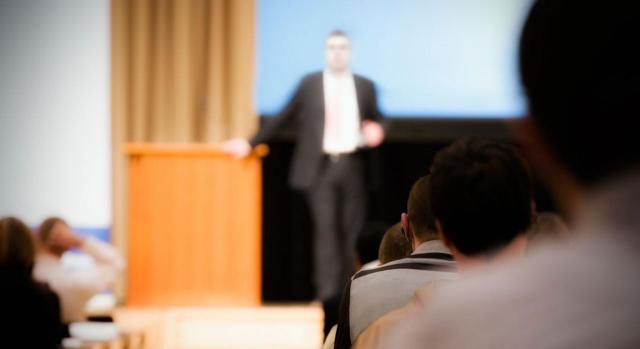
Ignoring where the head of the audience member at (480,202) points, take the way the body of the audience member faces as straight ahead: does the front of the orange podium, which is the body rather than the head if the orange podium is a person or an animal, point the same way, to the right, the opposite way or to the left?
the opposite way

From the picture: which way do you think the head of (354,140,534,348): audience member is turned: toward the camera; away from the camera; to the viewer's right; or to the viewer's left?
away from the camera

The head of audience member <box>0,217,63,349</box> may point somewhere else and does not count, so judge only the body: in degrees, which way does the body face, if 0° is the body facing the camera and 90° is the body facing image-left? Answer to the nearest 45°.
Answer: approximately 180°

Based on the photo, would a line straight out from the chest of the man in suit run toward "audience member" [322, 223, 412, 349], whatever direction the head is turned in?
yes

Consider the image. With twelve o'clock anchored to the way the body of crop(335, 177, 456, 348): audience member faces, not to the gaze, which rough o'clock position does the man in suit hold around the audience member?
The man in suit is roughly at 12 o'clock from the audience member.

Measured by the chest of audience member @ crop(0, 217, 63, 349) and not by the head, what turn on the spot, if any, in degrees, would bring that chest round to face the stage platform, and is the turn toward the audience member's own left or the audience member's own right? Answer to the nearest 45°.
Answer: approximately 45° to the audience member's own right

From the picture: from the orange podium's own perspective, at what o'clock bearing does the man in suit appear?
The man in suit is roughly at 9 o'clock from the orange podium.

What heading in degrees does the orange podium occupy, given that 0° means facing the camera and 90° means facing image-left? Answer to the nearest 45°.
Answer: approximately 0°

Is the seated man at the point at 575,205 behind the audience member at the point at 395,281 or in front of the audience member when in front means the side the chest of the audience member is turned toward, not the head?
behind

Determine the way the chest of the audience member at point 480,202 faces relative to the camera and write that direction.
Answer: away from the camera

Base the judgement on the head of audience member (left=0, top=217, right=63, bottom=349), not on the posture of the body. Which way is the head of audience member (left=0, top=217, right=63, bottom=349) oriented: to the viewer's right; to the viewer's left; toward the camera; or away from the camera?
away from the camera

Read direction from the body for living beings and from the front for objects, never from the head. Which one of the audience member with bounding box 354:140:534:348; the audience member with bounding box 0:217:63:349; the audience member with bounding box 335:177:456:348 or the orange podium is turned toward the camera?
the orange podium

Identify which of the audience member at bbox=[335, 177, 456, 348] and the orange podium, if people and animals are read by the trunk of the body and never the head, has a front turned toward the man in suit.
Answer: the audience member

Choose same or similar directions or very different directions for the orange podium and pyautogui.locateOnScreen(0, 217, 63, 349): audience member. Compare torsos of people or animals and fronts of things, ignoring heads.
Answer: very different directions

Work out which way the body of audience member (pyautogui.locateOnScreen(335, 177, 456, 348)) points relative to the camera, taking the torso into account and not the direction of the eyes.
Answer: away from the camera

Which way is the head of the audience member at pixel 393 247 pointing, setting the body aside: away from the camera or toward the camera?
away from the camera
